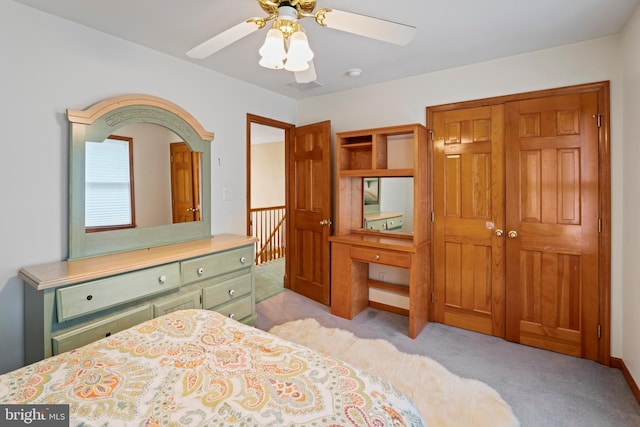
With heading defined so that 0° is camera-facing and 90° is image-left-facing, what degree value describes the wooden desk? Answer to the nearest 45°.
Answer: approximately 45°

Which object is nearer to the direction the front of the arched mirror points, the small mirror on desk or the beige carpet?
the beige carpet

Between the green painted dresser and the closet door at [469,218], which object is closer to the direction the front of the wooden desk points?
the green painted dresser

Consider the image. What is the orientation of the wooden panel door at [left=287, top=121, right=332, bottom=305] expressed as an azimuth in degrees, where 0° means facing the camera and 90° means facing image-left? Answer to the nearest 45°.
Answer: approximately 45°

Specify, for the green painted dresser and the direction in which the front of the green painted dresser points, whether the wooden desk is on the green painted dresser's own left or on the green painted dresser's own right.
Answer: on the green painted dresser's own left

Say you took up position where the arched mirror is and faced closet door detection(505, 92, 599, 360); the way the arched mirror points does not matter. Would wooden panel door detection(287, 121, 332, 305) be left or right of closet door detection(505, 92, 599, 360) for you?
left

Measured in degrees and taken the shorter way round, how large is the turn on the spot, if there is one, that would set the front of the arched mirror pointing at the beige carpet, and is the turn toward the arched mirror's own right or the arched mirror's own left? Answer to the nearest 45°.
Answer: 0° — it already faces it

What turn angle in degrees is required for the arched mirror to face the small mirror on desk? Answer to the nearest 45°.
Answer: approximately 45° to its left
